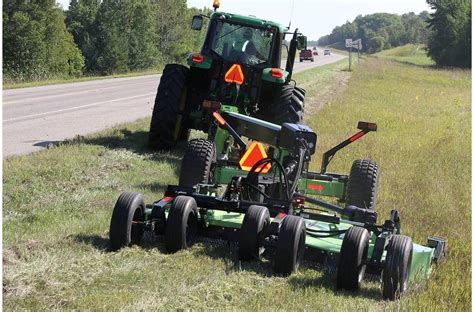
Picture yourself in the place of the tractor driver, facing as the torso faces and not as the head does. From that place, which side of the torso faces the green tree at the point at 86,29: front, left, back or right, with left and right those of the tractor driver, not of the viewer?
front

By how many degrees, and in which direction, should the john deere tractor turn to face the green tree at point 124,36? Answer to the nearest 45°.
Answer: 0° — it already faces it

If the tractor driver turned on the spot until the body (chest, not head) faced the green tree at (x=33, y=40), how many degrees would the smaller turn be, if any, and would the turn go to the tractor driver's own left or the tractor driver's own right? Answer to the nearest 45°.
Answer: approximately 45° to the tractor driver's own left

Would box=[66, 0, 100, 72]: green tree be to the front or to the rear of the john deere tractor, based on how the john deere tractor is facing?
to the front

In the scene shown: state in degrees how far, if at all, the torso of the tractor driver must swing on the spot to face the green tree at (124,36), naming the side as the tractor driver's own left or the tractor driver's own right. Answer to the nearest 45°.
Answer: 0° — they already face it

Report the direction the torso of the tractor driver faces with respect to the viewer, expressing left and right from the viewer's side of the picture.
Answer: facing away from the viewer

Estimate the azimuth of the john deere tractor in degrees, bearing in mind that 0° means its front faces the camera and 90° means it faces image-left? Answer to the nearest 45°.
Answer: approximately 180°
